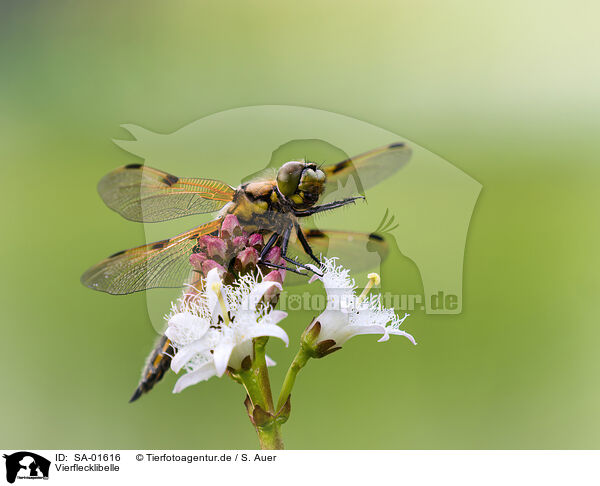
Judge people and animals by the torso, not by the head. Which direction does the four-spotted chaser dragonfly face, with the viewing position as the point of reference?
facing the viewer and to the right of the viewer
